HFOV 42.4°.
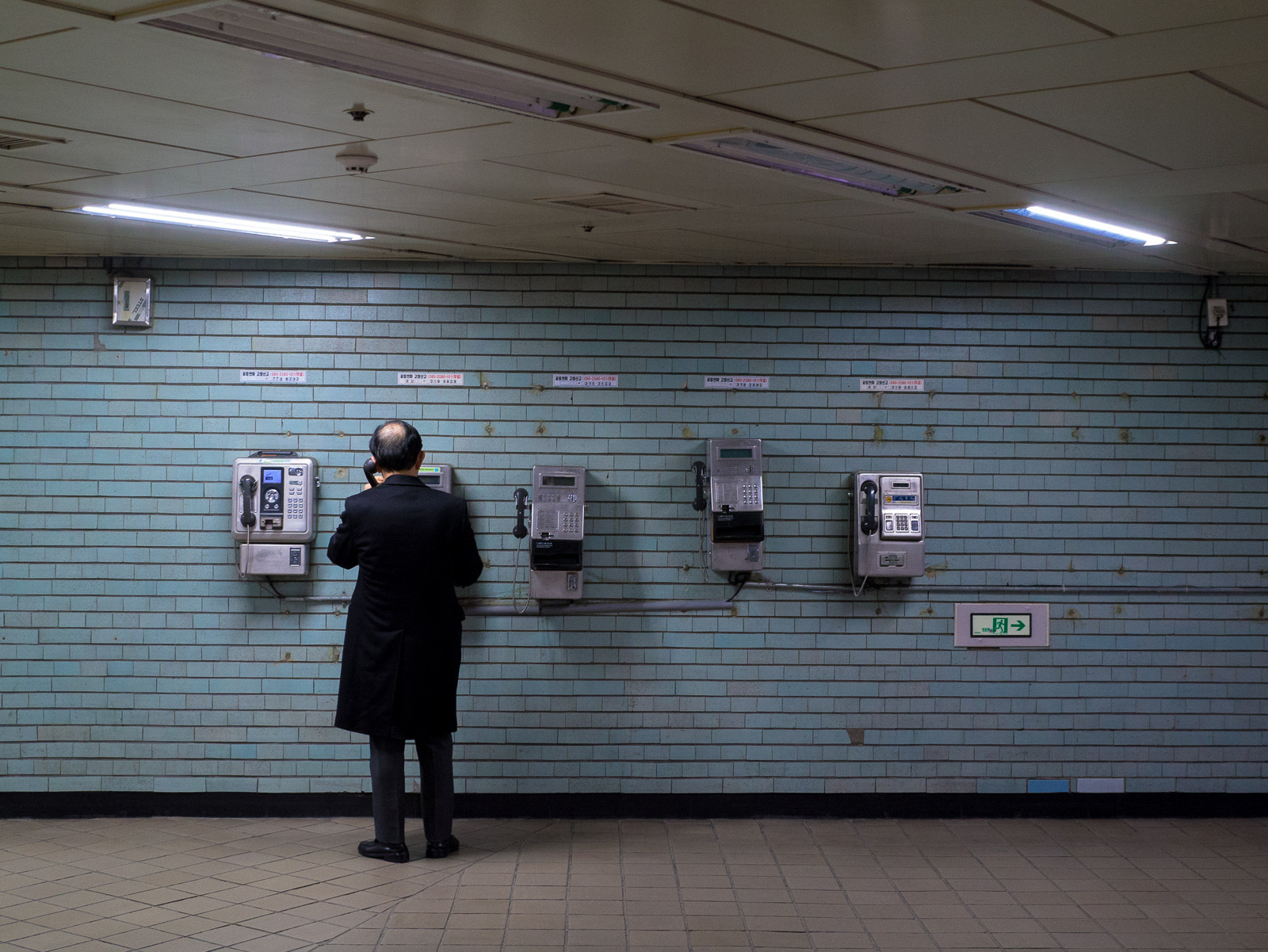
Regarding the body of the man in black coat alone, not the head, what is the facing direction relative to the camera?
away from the camera

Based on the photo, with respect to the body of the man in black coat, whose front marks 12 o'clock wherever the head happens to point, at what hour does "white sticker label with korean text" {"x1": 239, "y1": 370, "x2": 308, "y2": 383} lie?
The white sticker label with korean text is roughly at 11 o'clock from the man in black coat.

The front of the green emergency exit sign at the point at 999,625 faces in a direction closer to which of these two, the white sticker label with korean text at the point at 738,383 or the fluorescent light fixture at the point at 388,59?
the fluorescent light fixture

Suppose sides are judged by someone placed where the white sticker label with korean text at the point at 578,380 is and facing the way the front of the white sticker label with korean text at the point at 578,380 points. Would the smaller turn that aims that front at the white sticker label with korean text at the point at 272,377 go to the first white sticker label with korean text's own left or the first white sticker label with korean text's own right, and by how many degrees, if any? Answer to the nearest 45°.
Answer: approximately 90° to the first white sticker label with korean text's own right

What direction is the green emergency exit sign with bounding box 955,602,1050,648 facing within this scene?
toward the camera

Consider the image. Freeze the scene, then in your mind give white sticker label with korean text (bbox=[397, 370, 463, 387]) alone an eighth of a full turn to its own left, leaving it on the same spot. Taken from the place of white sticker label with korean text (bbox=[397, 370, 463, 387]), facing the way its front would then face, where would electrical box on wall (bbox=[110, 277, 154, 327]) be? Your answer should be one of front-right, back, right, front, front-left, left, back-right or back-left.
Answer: back-right

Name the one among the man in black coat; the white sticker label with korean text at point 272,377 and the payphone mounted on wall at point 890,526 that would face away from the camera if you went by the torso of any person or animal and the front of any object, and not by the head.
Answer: the man in black coat

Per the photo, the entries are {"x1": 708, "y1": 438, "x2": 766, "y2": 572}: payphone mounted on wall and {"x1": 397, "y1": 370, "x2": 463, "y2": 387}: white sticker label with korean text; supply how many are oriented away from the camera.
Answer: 0

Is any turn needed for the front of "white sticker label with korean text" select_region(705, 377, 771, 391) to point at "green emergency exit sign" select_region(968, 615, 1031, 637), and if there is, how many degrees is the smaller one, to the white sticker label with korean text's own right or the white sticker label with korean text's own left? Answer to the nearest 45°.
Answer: approximately 90° to the white sticker label with korean text's own left

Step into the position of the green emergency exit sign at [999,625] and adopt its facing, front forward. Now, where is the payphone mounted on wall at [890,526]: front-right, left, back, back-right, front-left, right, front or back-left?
front-right

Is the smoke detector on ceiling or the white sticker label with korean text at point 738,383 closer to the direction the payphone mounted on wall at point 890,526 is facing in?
the smoke detector on ceiling

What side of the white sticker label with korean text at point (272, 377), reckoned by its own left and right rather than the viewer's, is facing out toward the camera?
front

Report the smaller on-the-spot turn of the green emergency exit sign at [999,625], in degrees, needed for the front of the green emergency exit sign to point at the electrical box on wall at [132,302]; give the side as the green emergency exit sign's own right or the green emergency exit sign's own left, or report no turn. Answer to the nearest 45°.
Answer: approximately 90° to the green emergency exit sign's own right

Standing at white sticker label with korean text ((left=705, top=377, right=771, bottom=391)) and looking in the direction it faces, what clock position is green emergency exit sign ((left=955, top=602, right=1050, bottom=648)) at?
The green emergency exit sign is roughly at 9 o'clock from the white sticker label with korean text.

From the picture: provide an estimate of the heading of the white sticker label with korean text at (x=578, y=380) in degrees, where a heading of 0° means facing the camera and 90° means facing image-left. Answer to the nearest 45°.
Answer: approximately 0°

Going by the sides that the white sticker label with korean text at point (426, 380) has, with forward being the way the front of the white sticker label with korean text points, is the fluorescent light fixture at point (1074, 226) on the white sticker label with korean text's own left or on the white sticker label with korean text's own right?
on the white sticker label with korean text's own left
